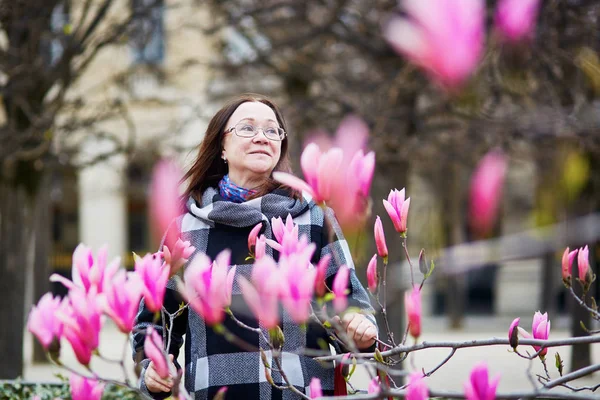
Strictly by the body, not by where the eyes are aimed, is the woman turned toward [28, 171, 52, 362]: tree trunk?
no

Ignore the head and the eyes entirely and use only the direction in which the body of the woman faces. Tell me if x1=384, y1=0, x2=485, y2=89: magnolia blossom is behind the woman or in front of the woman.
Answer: in front

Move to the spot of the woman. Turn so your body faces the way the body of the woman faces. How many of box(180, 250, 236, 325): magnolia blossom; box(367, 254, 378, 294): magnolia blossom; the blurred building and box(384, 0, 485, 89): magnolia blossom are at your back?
1

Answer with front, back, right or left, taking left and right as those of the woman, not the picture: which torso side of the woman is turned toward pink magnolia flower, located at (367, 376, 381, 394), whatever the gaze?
front

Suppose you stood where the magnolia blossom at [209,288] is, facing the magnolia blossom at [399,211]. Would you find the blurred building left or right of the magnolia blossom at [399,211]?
left

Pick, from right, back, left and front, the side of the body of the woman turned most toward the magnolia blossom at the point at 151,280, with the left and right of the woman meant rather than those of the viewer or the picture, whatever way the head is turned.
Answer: front

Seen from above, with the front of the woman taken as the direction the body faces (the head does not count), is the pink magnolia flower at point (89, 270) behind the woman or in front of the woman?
in front

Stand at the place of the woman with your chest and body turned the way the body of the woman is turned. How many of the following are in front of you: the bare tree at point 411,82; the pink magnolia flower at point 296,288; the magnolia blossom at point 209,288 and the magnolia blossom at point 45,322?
3

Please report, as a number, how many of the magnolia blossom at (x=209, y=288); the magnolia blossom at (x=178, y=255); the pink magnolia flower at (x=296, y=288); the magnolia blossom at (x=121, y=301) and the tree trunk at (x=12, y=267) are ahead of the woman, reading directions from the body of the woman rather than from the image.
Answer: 4

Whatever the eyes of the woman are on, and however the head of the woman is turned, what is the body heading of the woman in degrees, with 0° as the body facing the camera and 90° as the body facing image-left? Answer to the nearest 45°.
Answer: approximately 0°

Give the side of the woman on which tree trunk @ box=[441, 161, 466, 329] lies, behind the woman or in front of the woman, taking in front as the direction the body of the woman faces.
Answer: behind

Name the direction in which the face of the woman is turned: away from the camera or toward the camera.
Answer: toward the camera

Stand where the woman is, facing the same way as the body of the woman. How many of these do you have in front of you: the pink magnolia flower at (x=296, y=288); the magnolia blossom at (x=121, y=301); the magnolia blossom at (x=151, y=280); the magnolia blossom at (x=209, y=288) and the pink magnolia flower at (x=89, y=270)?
5

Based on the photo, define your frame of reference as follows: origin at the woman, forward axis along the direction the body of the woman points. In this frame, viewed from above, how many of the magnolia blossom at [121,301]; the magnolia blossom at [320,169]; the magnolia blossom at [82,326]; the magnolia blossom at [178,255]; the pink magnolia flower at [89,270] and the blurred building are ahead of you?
5

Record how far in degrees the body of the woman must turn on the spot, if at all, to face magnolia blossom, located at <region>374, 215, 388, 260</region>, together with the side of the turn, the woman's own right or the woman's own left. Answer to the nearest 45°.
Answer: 0° — they already face it

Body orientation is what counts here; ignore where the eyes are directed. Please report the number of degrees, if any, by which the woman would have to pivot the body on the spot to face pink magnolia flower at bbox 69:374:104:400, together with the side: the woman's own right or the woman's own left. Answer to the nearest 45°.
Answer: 0° — they already face it

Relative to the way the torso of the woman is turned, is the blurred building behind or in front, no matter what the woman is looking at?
behind

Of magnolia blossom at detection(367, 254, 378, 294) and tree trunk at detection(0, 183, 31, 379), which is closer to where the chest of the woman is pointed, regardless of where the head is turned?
the magnolia blossom

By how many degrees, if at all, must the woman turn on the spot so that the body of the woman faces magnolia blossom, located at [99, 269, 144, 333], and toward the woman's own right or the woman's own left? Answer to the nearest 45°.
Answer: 0° — they already face it

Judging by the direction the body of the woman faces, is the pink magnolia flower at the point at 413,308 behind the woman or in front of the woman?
in front
